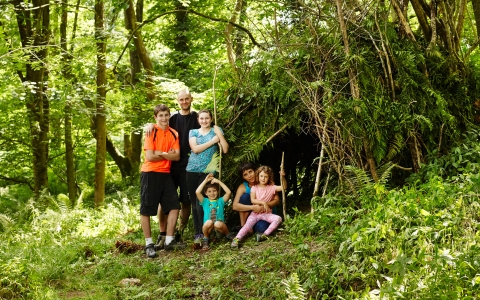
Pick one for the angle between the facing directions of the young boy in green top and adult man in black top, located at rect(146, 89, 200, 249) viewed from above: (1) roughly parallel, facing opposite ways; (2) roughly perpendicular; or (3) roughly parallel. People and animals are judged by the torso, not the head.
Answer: roughly parallel

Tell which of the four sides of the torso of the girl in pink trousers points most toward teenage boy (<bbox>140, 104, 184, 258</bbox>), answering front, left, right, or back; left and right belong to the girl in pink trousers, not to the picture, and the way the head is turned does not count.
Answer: right

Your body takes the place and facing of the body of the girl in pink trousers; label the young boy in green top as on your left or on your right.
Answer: on your right

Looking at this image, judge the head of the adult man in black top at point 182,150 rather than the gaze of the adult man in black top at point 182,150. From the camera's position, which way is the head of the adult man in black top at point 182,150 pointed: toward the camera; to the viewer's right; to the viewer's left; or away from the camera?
toward the camera

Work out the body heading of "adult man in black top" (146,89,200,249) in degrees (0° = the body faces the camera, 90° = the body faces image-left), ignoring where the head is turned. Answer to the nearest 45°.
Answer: approximately 0°

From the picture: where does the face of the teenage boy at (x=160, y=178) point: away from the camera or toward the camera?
toward the camera

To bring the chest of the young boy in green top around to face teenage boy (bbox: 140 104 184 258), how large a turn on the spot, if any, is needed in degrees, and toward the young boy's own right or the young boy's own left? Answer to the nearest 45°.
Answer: approximately 90° to the young boy's own right

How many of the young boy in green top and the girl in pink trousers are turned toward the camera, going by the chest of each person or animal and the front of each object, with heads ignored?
2

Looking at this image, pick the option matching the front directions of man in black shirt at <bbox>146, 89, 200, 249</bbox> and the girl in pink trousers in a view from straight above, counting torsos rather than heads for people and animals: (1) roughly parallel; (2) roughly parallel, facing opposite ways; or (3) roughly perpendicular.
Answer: roughly parallel

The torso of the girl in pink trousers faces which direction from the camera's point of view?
toward the camera

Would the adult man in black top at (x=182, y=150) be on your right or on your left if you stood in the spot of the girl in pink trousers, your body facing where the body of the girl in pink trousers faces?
on your right

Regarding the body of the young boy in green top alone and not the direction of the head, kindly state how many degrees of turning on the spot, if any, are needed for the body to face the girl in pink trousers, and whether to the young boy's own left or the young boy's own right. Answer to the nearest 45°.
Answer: approximately 90° to the young boy's own left

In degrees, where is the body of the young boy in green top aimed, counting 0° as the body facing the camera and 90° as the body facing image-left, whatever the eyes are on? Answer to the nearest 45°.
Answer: approximately 0°
